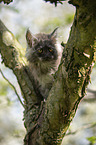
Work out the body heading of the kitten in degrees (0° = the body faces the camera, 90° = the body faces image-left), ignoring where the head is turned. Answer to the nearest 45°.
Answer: approximately 0°
